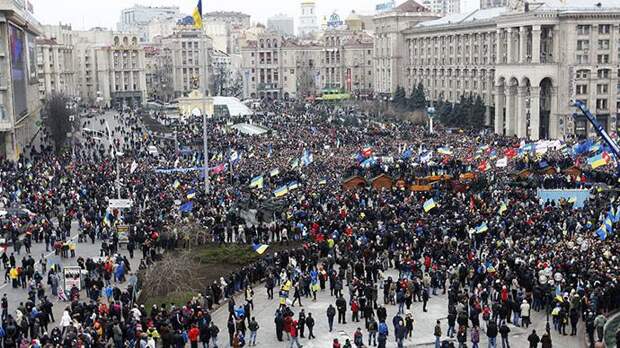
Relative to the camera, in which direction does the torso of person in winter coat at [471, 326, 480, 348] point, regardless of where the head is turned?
away from the camera

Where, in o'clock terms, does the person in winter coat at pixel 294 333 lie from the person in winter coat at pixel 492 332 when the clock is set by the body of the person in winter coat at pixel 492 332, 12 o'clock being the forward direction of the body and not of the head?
the person in winter coat at pixel 294 333 is roughly at 9 o'clock from the person in winter coat at pixel 492 332.

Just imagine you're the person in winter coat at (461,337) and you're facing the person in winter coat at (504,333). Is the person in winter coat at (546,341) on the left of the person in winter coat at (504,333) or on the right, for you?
right

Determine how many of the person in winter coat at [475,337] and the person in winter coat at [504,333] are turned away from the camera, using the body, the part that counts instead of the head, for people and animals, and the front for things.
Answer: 2

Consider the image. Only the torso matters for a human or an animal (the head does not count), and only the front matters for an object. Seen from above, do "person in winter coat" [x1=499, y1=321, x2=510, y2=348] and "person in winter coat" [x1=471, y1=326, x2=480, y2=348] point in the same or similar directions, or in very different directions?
same or similar directions

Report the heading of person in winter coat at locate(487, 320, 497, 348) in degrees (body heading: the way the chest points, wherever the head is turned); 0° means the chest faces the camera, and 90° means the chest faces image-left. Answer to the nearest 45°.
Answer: approximately 180°

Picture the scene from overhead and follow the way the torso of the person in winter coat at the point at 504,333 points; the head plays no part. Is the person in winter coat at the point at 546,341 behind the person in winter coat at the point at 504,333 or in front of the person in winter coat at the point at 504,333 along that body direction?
behind

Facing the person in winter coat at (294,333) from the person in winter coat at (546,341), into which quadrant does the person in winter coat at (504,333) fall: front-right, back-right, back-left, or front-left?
front-right

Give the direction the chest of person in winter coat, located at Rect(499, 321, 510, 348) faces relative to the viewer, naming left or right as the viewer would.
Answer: facing away from the viewer

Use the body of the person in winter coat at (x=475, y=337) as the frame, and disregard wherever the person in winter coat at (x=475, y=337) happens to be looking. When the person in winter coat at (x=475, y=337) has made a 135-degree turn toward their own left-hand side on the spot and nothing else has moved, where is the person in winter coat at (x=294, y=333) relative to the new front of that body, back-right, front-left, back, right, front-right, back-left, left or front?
front-right

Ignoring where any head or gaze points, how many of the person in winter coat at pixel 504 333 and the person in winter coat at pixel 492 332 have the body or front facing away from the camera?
2

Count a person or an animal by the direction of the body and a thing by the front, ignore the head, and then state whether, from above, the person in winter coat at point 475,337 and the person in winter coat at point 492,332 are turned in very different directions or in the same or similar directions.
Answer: same or similar directions
